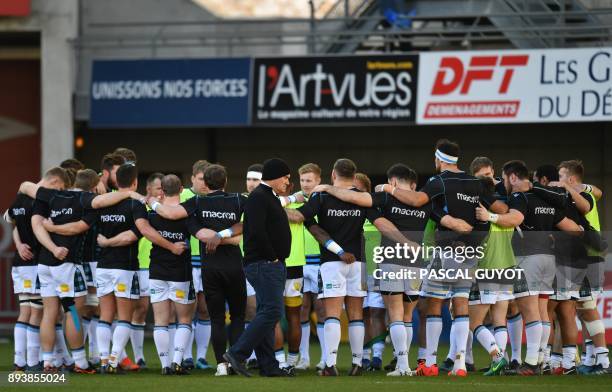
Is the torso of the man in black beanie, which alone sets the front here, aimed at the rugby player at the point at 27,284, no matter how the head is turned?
no

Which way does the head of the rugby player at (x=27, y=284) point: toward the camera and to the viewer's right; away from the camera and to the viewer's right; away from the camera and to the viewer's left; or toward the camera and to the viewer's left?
away from the camera and to the viewer's right
